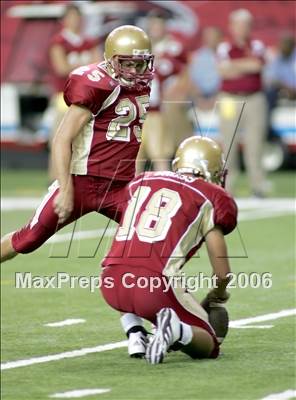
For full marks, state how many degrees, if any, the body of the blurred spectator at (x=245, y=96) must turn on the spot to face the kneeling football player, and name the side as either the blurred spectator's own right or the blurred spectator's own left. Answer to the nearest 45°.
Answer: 0° — they already face them

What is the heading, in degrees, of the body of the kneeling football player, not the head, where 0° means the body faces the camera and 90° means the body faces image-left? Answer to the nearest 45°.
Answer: approximately 225°

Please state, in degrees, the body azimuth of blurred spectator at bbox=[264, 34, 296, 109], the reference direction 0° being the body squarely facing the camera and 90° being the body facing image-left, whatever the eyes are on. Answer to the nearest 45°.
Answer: approximately 0°

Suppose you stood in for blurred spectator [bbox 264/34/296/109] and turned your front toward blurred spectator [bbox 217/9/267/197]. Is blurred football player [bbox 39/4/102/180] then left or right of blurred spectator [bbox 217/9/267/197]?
right

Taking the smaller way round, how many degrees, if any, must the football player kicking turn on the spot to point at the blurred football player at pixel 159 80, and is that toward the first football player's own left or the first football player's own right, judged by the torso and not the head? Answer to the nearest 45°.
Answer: approximately 135° to the first football player's own left

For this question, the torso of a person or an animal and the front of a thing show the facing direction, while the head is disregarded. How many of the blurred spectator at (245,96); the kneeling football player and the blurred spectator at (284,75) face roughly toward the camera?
2

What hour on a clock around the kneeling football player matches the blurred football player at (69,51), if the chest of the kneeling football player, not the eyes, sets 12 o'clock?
The blurred football player is roughly at 10 o'clock from the kneeling football player.

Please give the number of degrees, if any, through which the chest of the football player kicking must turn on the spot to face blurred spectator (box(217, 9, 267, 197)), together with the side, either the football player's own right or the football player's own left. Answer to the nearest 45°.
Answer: approximately 135° to the football player's own left

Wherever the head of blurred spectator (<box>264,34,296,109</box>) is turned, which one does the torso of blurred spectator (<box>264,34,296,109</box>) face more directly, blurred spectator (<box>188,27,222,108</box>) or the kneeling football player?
the kneeling football player

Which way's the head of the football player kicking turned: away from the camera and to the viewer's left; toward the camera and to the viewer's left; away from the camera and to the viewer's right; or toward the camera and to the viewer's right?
toward the camera and to the viewer's right
